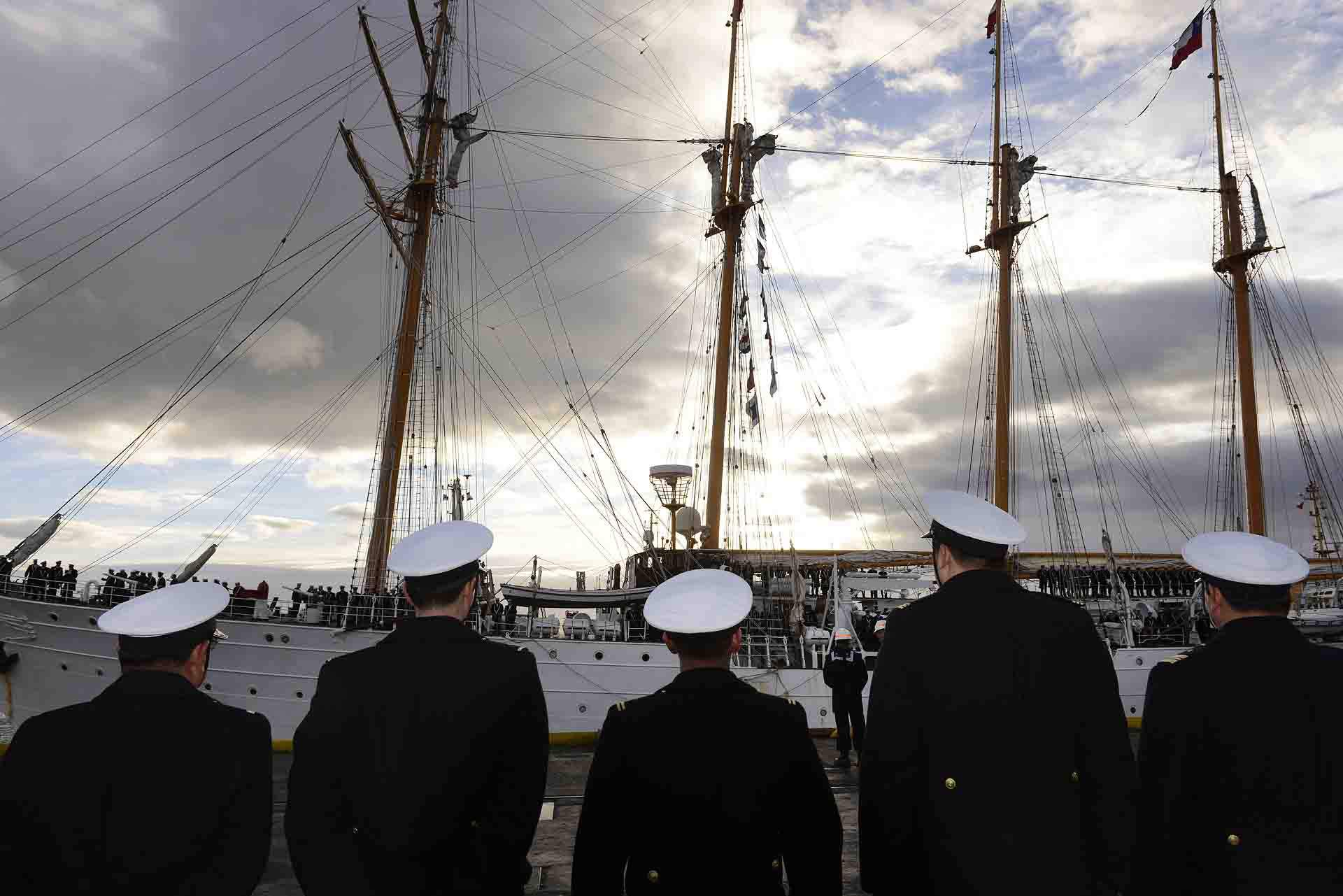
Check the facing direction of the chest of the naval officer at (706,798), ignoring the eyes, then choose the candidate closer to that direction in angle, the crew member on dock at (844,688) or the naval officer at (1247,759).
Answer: the crew member on dock

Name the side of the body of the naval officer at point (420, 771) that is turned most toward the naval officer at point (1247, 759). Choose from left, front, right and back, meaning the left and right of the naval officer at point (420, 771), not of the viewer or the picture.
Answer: right

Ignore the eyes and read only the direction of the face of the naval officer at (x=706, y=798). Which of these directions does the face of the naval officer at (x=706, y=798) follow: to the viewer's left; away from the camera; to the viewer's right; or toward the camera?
away from the camera

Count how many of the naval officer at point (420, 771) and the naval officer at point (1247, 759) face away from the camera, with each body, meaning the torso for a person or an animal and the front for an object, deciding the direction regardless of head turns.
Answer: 2

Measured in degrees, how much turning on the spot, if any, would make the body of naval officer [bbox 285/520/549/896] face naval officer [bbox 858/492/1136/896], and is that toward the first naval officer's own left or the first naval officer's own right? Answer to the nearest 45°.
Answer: approximately 90° to the first naval officer's own right

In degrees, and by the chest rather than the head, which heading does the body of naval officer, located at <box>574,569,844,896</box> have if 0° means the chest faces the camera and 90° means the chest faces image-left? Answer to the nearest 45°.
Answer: approximately 180°

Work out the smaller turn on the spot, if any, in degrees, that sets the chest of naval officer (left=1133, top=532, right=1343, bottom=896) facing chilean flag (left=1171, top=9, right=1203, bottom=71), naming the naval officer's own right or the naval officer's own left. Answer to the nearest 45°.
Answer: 0° — they already face it

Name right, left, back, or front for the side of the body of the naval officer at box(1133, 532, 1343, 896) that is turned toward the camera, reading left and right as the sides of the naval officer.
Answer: back

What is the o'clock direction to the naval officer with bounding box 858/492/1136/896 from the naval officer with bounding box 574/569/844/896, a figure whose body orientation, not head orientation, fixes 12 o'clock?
the naval officer with bounding box 858/492/1136/896 is roughly at 3 o'clock from the naval officer with bounding box 574/569/844/896.

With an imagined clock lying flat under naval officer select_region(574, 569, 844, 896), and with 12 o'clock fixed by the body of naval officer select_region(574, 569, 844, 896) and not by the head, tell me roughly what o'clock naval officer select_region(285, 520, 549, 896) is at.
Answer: naval officer select_region(285, 520, 549, 896) is roughly at 9 o'clock from naval officer select_region(574, 569, 844, 896).

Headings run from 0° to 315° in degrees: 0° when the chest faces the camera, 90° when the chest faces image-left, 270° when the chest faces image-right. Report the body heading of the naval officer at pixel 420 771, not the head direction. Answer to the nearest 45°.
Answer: approximately 180°

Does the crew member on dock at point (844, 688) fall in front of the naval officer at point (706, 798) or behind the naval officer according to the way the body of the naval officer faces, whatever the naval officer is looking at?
in front

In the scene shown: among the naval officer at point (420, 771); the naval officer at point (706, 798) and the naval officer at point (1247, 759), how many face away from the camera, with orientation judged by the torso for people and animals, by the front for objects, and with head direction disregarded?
3

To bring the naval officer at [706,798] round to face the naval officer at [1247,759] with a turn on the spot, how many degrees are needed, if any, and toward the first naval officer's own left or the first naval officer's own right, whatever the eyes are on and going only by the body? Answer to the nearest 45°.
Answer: approximately 90° to the first naval officer's own right

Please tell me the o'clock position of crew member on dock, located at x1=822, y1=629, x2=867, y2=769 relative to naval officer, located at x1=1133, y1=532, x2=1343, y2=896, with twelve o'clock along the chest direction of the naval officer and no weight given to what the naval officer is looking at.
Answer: The crew member on dock is roughly at 11 o'clock from the naval officer.

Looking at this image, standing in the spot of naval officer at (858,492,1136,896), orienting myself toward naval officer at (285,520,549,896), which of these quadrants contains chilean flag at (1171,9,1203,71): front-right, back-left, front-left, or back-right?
back-right

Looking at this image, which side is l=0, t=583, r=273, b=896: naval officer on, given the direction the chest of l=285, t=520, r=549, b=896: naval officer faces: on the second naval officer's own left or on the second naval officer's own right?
on the second naval officer's own left

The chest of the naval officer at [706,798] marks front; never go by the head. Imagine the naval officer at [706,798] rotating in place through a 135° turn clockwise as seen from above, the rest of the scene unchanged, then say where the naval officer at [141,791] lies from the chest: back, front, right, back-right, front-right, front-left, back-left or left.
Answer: back-right
